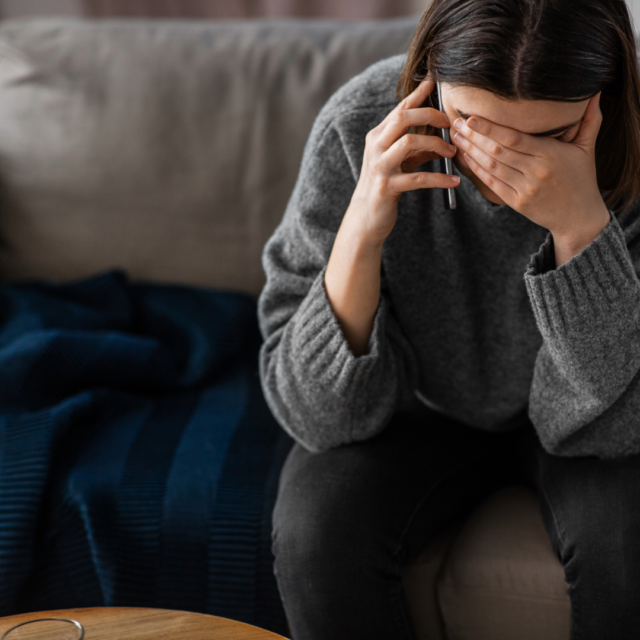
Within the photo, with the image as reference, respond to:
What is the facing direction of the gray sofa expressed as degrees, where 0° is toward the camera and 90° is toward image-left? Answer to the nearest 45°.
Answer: approximately 0°

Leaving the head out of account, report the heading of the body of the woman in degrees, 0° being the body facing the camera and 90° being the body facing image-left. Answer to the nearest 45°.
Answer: approximately 0°
